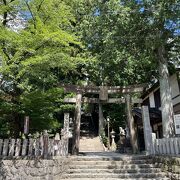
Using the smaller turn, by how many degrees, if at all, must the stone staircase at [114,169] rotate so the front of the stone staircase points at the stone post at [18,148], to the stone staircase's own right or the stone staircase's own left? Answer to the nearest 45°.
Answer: approximately 45° to the stone staircase's own right

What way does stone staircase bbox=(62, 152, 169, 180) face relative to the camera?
toward the camera

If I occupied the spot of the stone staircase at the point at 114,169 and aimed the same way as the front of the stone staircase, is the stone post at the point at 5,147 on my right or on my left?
on my right

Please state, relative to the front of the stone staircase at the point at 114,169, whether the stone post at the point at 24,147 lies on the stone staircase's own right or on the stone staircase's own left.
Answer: on the stone staircase's own right

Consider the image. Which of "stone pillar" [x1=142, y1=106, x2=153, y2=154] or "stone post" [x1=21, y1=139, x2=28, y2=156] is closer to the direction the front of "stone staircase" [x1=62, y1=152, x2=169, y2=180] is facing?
the stone post

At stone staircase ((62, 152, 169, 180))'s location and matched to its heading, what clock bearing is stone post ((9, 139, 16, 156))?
The stone post is roughly at 2 o'clock from the stone staircase.

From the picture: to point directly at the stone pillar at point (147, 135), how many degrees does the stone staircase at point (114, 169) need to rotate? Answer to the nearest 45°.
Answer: approximately 135° to its left
